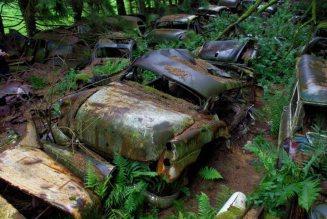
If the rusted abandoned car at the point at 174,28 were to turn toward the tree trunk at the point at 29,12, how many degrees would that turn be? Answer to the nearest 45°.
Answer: approximately 45° to its right

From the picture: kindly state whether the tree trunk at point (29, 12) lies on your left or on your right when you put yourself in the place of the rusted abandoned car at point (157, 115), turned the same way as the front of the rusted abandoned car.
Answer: on your left

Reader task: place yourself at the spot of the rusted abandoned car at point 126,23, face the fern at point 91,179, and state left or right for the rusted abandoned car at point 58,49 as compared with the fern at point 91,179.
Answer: right

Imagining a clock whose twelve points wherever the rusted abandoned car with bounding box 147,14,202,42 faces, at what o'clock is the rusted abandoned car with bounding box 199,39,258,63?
the rusted abandoned car with bounding box 199,39,258,63 is roughly at 10 o'clock from the rusted abandoned car with bounding box 147,14,202,42.

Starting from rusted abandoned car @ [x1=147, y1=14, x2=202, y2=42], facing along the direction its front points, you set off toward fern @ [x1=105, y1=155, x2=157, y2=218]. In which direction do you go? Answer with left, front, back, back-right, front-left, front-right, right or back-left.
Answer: front-left

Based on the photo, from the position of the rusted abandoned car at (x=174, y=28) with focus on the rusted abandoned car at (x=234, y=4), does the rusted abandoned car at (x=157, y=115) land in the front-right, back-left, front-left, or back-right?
back-right

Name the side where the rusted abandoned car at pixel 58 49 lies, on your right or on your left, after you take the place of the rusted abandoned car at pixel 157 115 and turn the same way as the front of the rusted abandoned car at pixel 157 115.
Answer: on your left
